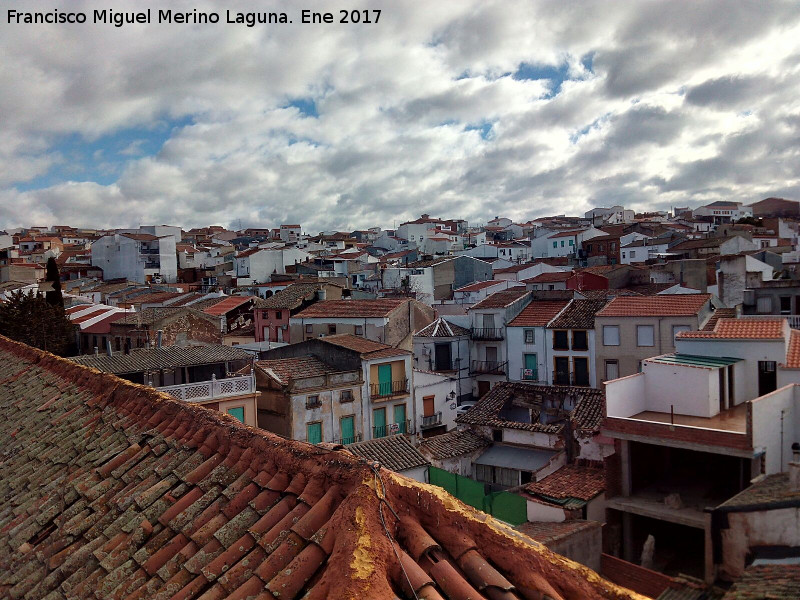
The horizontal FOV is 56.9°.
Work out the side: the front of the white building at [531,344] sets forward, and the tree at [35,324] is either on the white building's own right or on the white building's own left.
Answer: on the white building's own right

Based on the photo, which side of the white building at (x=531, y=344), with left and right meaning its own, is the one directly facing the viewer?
front
